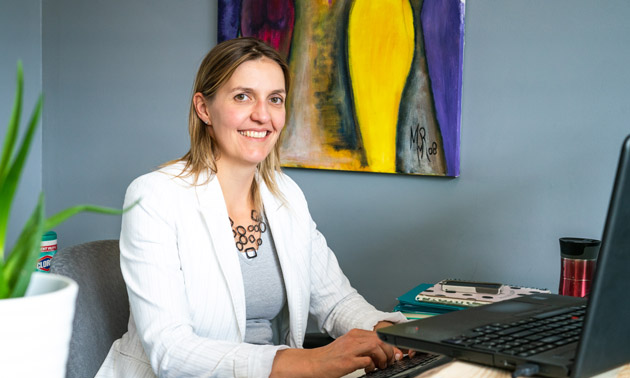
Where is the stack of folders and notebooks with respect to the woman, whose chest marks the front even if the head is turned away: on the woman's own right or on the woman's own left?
on the woman's own left

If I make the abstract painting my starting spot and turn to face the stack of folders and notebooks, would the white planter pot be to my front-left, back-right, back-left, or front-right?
front-right

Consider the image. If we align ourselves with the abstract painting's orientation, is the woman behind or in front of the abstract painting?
in front

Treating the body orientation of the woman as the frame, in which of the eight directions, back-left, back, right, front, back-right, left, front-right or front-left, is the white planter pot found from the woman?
front-right

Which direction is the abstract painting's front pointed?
toward the camera

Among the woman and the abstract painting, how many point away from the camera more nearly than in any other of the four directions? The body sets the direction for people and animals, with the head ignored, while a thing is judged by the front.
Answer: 0

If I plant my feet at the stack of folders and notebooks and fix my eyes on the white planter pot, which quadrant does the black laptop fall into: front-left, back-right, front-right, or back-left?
front-left

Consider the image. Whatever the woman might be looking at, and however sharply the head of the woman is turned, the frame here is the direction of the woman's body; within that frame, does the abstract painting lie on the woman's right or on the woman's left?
on the woman's left

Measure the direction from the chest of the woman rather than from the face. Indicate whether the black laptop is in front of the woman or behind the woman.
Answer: in front

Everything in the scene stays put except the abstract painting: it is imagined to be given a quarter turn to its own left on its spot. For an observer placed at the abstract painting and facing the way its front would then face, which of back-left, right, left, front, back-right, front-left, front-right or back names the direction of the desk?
right

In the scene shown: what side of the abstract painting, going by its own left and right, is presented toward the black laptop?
front

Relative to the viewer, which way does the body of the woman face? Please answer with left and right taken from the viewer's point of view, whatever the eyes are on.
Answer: facing the viewer and to the right of the viewer

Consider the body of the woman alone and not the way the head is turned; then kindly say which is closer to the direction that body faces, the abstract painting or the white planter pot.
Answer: the white planter pot

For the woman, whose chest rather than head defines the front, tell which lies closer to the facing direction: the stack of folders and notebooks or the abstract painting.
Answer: the stack of folders and notebooks

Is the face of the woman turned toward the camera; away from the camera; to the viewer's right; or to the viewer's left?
toward the camera
